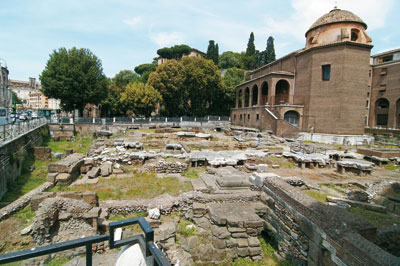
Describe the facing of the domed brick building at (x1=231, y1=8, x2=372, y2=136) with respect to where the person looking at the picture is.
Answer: facing the viewer and to the left of the viewer

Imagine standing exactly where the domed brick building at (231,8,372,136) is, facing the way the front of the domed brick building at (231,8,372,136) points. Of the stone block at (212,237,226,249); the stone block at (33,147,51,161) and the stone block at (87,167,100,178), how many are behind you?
0

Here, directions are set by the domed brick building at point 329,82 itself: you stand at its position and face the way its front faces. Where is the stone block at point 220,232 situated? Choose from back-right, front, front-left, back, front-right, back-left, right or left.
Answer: front-left

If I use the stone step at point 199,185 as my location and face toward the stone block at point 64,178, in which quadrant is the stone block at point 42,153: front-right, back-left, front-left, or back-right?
front-right

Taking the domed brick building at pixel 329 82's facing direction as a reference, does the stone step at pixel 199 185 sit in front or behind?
in front

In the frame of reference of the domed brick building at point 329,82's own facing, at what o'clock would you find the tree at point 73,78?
The tree is roughly at 1 o'clock from the domed brick building.

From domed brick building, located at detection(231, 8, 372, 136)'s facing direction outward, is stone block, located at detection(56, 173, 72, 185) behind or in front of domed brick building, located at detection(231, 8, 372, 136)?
in front

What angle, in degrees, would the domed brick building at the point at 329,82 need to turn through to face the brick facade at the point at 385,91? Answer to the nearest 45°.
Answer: approximately 180°

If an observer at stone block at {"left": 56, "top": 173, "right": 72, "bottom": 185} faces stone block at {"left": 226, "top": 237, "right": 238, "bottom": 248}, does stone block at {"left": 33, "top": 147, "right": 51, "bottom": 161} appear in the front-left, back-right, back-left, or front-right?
back-left

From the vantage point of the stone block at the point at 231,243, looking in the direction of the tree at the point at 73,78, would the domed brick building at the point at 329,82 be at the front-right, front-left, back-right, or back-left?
front-right

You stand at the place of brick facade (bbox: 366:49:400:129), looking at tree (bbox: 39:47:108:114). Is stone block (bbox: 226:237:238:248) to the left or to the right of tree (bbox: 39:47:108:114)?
left

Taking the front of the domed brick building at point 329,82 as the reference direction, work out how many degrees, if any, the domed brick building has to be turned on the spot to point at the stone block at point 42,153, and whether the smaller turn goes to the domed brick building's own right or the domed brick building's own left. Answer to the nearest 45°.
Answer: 0° — it already faces it

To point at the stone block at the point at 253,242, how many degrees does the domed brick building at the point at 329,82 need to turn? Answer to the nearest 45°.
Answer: approximately 45° to its left

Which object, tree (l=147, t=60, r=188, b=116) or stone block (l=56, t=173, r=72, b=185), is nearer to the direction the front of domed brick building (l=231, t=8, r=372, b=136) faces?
the stone block

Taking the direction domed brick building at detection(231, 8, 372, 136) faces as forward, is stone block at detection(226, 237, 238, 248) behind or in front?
in front
